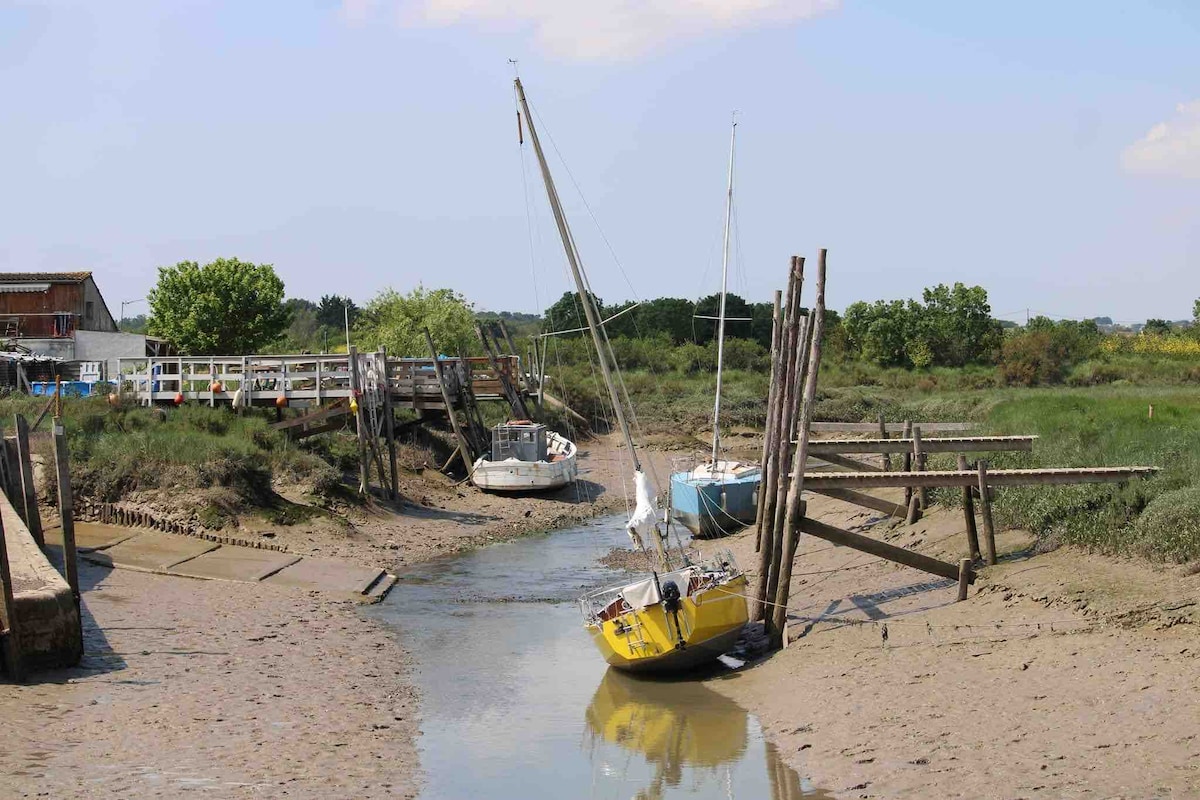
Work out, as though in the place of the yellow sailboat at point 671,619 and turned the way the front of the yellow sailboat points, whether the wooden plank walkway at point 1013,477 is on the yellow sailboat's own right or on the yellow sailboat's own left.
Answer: on the yellow sailboat's own right

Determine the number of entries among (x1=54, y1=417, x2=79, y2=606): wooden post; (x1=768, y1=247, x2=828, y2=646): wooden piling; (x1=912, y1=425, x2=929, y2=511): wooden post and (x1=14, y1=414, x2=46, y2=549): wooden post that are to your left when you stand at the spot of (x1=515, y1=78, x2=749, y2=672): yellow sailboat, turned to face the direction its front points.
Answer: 2

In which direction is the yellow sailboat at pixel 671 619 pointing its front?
away from the camera

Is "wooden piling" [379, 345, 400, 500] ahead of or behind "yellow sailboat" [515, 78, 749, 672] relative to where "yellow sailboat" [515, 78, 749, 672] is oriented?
ahead

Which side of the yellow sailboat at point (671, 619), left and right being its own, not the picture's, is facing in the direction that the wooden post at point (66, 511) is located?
left

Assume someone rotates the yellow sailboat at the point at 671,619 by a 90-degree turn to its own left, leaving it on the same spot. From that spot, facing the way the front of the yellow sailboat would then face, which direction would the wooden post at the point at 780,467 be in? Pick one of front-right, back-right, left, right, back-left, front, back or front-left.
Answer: back-right

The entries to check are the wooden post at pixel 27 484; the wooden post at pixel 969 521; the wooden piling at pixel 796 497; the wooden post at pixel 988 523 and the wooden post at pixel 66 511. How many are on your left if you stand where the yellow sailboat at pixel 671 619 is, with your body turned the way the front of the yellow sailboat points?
2

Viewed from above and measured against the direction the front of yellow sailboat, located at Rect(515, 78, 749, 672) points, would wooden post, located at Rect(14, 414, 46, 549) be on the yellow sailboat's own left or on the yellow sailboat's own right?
on the yellow sailboat's own left

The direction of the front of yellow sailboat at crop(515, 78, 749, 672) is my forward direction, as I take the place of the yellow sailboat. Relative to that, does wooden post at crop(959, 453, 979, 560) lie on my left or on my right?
on my right

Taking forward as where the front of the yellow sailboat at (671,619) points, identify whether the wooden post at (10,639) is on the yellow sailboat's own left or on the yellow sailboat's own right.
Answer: on the yellow sailboat's own left

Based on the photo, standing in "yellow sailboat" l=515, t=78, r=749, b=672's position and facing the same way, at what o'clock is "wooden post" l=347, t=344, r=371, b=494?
The wooden post is roughly at 11 o'clock from the yellow sailboat.

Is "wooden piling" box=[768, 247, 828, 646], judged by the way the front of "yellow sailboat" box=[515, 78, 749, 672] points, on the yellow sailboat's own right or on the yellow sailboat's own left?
on the yellow sailboat's own right

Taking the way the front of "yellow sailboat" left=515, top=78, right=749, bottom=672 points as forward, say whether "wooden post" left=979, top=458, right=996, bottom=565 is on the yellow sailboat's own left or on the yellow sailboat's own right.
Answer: on the yellow sailboat's own right

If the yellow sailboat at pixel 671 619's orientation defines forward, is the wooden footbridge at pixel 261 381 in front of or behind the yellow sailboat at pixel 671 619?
in front
